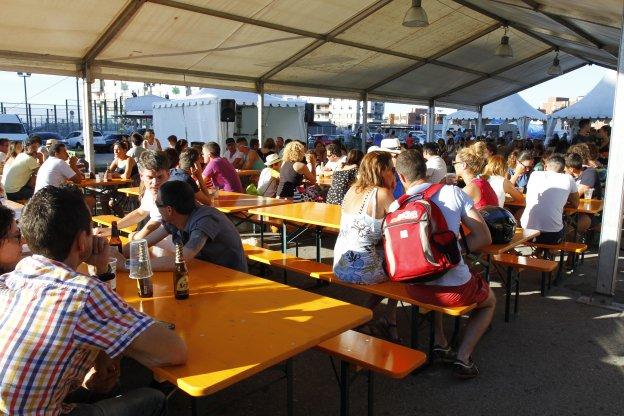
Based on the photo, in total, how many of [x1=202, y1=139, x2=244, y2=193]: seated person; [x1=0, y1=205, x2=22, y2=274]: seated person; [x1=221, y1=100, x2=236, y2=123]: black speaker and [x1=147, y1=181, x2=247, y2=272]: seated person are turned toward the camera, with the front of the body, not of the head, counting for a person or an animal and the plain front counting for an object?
1

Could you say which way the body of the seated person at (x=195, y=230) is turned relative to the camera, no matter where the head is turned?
to the viewer's left

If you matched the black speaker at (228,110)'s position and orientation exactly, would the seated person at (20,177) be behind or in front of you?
in front

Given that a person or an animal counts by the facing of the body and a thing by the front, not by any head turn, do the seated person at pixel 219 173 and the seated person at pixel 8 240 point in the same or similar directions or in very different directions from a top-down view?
very different directions

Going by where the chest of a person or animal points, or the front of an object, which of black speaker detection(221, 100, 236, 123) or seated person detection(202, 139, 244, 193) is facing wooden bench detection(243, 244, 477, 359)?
the black speaker

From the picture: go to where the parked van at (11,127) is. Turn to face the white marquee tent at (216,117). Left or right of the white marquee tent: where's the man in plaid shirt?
right

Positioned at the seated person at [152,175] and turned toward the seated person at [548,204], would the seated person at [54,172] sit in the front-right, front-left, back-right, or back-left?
back-left

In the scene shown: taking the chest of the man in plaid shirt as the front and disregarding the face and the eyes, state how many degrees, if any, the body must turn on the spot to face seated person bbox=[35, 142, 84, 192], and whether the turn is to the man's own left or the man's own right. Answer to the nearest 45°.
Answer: approximately 45° to the man's own left

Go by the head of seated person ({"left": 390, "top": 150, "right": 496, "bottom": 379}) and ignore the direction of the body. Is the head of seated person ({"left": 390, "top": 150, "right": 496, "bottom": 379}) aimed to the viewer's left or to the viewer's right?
to the viewer's left

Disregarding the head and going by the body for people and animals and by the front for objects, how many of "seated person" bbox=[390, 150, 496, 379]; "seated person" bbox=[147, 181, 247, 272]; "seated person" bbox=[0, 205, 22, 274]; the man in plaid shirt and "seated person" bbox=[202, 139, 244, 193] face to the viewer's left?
2

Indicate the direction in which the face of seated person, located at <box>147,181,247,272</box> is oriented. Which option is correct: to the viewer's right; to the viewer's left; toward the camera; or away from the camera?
to the viewer's left

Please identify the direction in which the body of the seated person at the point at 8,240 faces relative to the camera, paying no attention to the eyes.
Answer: to the viewer's right

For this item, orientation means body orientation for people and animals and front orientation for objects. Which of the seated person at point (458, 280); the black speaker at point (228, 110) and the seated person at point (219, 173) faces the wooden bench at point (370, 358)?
the black speaker
